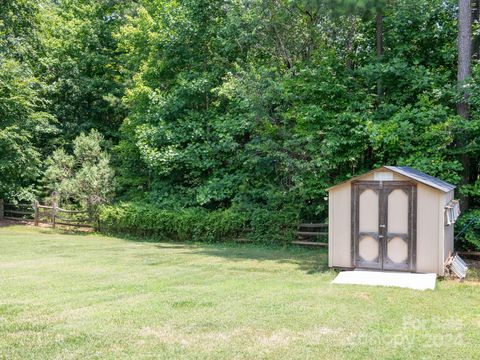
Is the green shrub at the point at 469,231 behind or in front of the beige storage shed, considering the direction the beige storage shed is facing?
behind

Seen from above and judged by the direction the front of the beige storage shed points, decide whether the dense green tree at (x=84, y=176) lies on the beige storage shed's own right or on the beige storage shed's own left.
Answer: on the beige storage shed's own right

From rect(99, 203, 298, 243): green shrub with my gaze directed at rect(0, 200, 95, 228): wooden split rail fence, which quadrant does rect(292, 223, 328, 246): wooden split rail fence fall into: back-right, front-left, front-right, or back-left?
back-right

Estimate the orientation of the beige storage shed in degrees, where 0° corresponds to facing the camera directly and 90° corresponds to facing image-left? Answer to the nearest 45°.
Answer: approximately 0°

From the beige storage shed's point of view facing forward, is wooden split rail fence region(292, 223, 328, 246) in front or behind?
behind

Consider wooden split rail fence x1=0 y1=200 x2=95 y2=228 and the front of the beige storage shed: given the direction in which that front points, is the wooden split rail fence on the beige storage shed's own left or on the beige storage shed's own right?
on the beige storage shed's own right

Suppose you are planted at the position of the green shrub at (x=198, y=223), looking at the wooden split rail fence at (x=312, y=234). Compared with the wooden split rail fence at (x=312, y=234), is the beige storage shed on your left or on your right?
right

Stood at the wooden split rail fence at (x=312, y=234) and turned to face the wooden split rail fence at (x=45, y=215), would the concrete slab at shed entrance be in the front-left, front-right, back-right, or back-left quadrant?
back-left

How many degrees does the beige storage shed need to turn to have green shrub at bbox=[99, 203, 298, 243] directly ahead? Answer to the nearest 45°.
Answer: approximately 135° to its right
